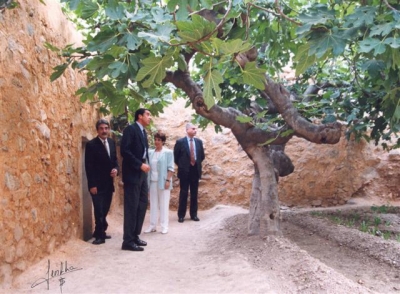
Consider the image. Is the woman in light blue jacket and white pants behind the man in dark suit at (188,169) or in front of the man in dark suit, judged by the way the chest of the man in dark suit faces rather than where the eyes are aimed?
in front

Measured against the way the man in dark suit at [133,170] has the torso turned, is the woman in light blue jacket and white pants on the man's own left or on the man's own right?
on the man's own left

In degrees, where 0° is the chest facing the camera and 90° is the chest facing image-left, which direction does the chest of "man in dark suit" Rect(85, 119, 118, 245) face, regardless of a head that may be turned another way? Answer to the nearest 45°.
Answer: approximately 315°

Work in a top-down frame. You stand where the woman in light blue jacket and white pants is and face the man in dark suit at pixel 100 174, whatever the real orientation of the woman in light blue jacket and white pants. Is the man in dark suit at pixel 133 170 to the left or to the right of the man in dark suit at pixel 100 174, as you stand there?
left

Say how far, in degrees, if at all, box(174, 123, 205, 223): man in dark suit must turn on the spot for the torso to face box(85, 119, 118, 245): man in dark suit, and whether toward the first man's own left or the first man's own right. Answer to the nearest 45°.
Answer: approximately 45° to the first man's own right

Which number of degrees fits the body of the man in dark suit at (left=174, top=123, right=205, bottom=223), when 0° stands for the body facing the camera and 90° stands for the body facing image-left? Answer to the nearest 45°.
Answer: approximately 0°

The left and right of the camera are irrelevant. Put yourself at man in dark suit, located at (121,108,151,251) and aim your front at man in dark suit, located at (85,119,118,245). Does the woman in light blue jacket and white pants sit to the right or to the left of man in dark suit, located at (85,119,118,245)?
right
